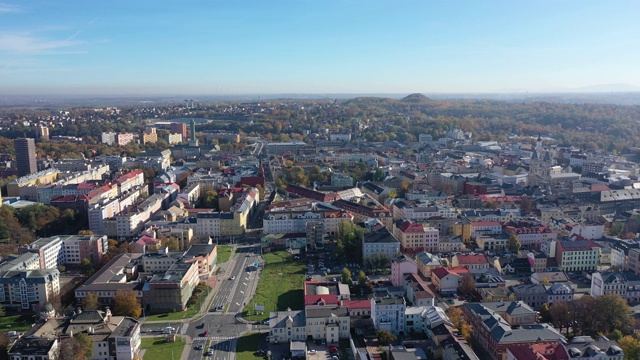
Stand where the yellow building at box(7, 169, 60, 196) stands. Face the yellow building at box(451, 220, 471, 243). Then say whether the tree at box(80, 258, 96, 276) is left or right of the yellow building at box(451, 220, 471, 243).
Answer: right

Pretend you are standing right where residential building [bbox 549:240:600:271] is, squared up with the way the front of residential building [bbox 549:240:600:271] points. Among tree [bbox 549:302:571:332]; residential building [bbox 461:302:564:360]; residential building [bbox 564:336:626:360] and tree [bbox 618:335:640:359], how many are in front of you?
4

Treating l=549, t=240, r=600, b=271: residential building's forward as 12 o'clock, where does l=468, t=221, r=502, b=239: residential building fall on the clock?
l=468, t=221, r=502, b=239: residential building is roughly at 4 o'clock from l=549, t=240, r=600, b=271: residential building.

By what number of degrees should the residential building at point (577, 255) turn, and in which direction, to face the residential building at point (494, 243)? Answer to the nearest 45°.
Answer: approximately 90° to its right

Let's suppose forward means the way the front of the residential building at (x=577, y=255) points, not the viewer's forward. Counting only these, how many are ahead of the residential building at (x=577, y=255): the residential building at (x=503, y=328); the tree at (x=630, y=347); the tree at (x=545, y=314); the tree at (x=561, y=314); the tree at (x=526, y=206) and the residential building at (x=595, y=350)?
5

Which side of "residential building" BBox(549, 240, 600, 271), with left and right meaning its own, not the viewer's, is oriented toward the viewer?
front

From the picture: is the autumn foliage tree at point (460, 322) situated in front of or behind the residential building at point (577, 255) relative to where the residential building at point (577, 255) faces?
in front

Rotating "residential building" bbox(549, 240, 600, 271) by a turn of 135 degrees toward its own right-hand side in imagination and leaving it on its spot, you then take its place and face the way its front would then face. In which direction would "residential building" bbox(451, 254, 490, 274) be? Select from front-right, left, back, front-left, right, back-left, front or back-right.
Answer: left

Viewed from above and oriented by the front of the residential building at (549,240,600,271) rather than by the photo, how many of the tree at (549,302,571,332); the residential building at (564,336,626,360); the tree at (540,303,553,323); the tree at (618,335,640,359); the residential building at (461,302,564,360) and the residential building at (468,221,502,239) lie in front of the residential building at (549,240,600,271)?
5

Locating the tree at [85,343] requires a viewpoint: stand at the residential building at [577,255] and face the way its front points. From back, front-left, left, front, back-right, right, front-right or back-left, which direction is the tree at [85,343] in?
front-right

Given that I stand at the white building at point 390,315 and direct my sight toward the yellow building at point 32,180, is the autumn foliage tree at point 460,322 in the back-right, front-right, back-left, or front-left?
back-right

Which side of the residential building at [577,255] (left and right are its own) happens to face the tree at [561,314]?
front

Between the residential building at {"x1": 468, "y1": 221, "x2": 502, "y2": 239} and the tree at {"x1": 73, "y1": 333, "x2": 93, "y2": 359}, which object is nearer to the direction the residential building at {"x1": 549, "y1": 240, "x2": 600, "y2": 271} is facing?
the tree

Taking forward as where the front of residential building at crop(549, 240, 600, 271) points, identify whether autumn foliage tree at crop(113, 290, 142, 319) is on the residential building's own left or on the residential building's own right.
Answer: on the residential building's own right

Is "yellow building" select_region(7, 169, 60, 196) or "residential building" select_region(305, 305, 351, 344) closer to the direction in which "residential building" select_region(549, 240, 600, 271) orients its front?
the residential building

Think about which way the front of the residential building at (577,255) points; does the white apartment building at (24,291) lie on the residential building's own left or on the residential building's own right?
on the residential building's own right

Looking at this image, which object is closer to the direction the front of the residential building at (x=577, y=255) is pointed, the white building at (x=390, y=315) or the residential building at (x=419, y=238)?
the white building

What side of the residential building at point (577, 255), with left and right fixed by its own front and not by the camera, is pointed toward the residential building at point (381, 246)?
right

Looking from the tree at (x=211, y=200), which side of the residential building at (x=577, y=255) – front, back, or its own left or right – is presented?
right

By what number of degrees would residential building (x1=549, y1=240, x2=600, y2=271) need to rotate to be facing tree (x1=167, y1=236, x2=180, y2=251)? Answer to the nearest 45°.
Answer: approximately 90° to its right

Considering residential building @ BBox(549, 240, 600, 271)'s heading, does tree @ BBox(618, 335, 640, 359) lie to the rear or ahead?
ahead

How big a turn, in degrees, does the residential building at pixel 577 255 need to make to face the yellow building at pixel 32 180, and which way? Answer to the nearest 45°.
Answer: approximately 90° to its right

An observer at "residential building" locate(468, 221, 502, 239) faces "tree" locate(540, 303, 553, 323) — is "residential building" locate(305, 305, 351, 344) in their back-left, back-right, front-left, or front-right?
front-right
